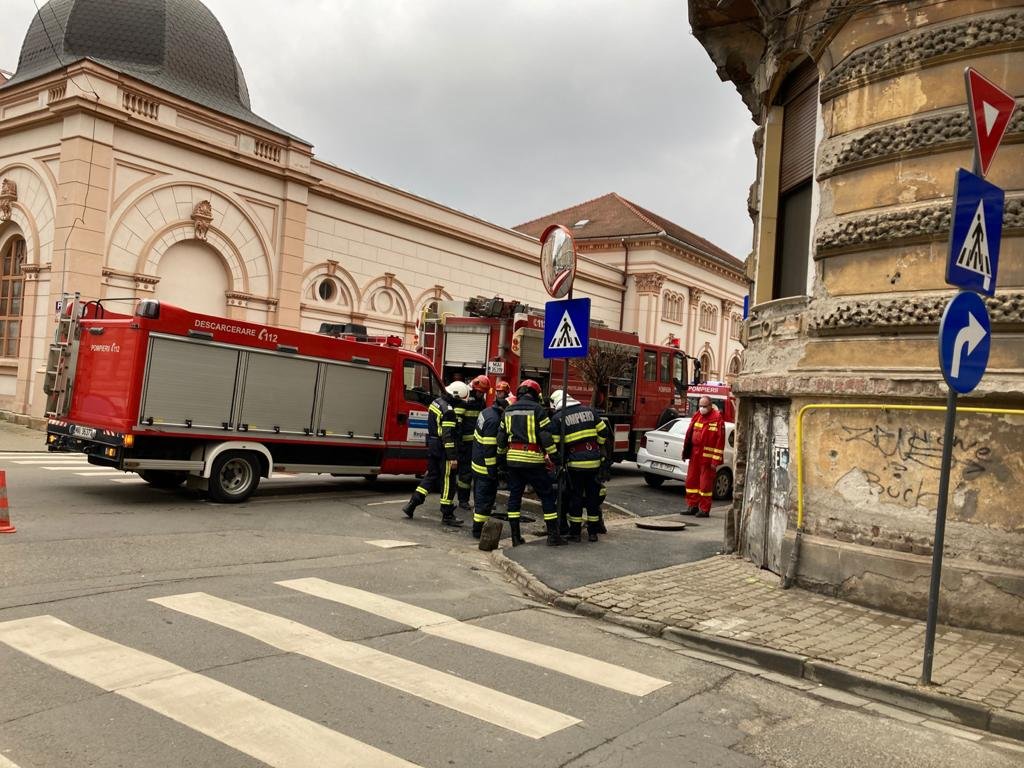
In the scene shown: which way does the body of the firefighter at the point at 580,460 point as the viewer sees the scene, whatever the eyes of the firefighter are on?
away from the camera

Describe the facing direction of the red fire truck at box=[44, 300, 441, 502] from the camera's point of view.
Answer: facing away from the viewer and to the right of the viewer

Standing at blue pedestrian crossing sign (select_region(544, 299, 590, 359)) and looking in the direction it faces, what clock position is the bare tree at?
The bare tree is roughly at 6 o'clock from the blue pedestrian crossing sign.

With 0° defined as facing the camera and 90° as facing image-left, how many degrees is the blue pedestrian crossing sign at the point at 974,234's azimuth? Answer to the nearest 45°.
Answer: approximately 315°

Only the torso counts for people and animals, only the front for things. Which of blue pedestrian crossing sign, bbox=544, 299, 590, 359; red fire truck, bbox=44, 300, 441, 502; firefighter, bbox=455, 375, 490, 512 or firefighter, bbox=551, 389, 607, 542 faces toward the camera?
the blue pedestrian crossing sign

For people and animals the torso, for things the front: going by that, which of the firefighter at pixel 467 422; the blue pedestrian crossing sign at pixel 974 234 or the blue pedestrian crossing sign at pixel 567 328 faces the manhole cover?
the firefighter

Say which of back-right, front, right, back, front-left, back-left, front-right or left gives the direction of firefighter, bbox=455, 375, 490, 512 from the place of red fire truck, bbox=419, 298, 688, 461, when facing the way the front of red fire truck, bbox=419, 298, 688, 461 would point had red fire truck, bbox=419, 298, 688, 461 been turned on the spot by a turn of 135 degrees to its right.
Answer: front

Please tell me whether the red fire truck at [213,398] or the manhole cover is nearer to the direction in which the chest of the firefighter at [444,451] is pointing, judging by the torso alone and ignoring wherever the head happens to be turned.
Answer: the manhole cover

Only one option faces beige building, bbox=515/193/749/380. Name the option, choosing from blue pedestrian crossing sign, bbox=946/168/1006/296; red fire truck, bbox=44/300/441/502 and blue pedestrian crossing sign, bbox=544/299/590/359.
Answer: the red fire truck

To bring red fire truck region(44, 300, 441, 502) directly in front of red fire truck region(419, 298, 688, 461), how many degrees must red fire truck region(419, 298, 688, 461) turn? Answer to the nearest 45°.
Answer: approximately 180°

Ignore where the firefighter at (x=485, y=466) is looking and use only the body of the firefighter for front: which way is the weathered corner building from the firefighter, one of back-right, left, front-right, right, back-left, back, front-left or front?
right

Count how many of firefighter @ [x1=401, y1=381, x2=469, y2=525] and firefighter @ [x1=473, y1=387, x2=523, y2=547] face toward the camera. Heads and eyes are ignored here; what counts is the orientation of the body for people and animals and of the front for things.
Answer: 0

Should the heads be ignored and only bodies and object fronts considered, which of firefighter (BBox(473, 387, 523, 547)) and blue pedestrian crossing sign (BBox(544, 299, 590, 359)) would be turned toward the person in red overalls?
the firefighter

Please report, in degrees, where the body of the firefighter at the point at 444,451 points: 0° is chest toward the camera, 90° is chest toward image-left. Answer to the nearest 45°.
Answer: approximately 270°

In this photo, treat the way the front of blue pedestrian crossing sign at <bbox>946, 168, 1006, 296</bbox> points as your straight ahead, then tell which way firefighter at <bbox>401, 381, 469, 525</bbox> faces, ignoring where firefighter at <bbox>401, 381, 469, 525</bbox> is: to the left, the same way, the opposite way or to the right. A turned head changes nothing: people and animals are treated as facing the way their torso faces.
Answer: to the left
